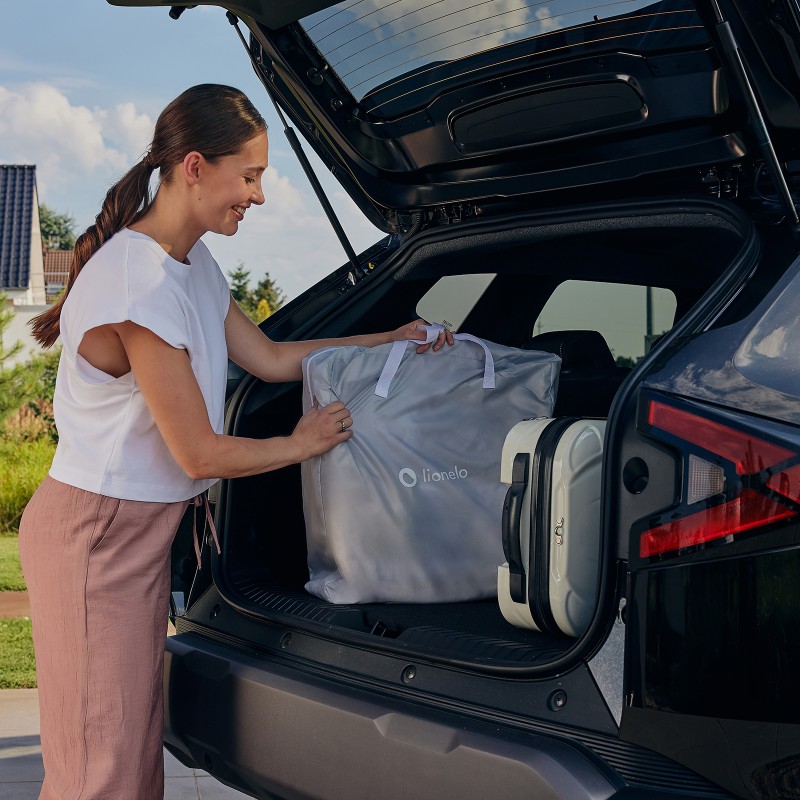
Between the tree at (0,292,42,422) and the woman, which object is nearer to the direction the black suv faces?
the tree

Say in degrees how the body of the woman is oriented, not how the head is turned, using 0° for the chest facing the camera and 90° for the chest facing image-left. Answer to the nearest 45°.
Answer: approximately 270°

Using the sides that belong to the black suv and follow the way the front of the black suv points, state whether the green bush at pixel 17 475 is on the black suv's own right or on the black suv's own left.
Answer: on the black suv's own left

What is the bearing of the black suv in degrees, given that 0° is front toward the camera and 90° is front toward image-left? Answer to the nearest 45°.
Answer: approximately 225°

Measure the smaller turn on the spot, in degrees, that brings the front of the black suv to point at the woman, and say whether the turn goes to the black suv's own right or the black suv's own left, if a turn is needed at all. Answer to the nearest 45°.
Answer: approximately 135° to the black suv's own left

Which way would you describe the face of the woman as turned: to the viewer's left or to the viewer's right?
to the viewer's right

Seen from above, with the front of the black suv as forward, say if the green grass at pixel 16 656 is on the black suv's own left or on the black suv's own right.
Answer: on the black suv's own left

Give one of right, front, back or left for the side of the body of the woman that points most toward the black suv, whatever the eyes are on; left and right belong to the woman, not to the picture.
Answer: front

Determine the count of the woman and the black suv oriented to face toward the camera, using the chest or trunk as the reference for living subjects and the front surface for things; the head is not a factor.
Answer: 0

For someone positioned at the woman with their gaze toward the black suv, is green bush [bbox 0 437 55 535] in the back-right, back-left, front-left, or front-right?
front-left
